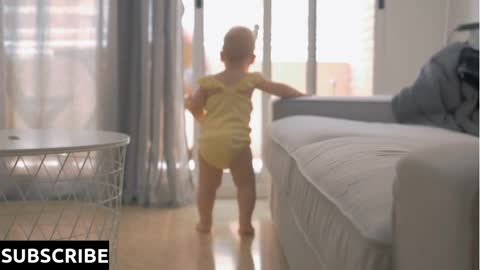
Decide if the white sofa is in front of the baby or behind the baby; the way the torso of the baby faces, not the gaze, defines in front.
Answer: behind

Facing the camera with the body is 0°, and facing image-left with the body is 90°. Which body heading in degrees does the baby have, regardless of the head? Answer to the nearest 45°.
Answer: approximately 180°

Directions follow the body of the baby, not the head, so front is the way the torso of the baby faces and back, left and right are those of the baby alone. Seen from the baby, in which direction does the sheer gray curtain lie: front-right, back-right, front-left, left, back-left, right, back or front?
front-left

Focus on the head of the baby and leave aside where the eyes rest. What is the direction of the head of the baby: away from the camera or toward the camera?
away from the camera
